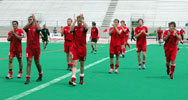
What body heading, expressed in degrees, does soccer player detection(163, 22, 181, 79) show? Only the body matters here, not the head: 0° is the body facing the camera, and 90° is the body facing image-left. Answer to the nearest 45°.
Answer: approximately 0°

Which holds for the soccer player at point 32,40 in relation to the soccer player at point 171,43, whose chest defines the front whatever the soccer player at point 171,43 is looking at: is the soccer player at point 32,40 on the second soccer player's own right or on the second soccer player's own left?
on the second soccer player's own right
